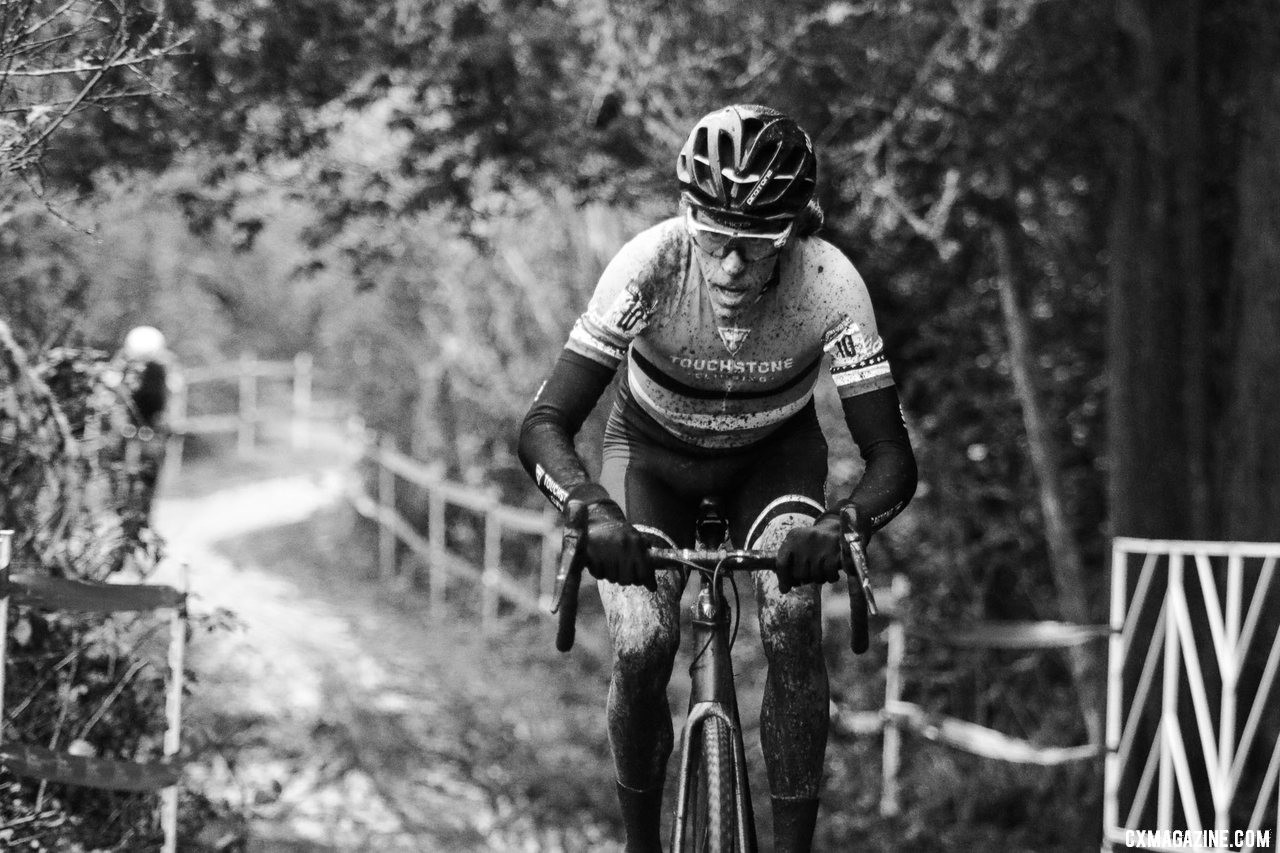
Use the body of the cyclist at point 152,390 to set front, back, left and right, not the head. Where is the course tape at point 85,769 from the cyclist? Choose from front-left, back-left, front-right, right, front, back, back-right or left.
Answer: front

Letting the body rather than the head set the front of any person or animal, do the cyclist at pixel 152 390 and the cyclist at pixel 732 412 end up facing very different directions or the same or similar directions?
same or similar directions

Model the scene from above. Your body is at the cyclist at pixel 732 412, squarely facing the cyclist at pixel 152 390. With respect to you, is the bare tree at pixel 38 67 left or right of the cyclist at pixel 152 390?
left

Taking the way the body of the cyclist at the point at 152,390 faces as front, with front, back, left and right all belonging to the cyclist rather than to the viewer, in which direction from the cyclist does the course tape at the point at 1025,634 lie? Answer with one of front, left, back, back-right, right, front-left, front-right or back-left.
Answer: front-left

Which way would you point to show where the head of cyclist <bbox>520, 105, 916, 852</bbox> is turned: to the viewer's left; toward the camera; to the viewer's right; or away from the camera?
toward the camera

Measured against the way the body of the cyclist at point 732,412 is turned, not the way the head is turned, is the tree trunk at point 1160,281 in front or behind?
behind

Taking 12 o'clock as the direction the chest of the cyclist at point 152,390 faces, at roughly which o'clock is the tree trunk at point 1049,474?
The tree trunk is roughly at 10 o'clock from the cyclist.

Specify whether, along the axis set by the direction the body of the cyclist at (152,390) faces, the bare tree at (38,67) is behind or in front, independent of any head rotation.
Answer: in front

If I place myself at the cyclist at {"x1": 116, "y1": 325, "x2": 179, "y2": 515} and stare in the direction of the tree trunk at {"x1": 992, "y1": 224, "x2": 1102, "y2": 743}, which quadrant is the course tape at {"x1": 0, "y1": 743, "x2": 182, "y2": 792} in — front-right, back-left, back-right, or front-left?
front-right

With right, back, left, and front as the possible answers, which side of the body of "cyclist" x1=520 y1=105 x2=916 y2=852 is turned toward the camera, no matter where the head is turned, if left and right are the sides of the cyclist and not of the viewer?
front

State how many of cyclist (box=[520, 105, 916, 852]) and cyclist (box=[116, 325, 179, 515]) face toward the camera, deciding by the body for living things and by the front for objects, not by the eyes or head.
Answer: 2

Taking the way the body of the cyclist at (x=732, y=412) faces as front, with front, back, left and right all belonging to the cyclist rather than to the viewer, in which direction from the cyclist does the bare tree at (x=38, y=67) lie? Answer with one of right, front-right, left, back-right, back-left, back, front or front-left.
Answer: right
